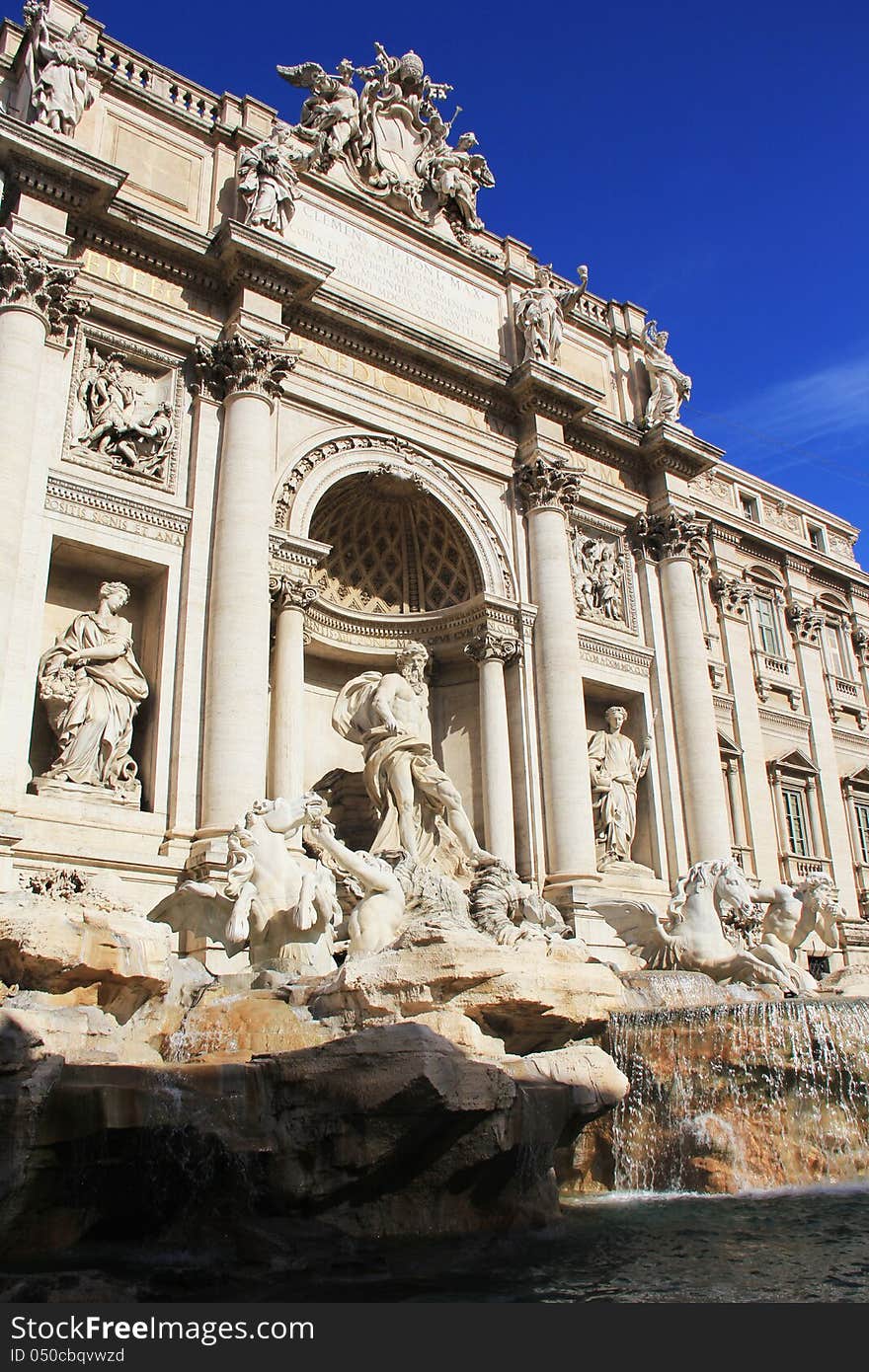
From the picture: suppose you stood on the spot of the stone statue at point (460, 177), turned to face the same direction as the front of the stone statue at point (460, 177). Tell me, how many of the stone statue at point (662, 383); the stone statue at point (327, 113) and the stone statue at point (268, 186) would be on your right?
2

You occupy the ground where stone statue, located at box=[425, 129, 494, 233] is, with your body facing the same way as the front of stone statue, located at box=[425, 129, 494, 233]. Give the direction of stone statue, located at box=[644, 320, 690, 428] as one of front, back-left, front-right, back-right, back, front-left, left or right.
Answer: left

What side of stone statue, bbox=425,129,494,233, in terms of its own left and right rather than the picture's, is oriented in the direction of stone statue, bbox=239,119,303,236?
right

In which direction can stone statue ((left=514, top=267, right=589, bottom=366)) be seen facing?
toward the camera

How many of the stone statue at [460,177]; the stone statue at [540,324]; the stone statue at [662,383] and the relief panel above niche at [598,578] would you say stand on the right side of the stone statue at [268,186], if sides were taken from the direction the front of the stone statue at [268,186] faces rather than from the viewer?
0

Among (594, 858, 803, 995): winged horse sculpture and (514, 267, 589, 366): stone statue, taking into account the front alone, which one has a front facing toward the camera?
the stone statue

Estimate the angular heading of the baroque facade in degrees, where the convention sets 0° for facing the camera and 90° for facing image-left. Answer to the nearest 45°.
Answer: approximately 315°

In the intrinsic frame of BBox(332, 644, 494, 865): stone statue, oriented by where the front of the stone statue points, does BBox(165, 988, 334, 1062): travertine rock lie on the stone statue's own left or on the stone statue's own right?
on the stone statue's own right
